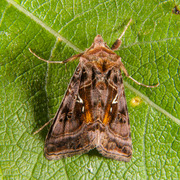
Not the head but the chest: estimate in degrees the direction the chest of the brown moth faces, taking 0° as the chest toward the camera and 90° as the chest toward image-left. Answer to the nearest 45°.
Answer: approximately 180°
